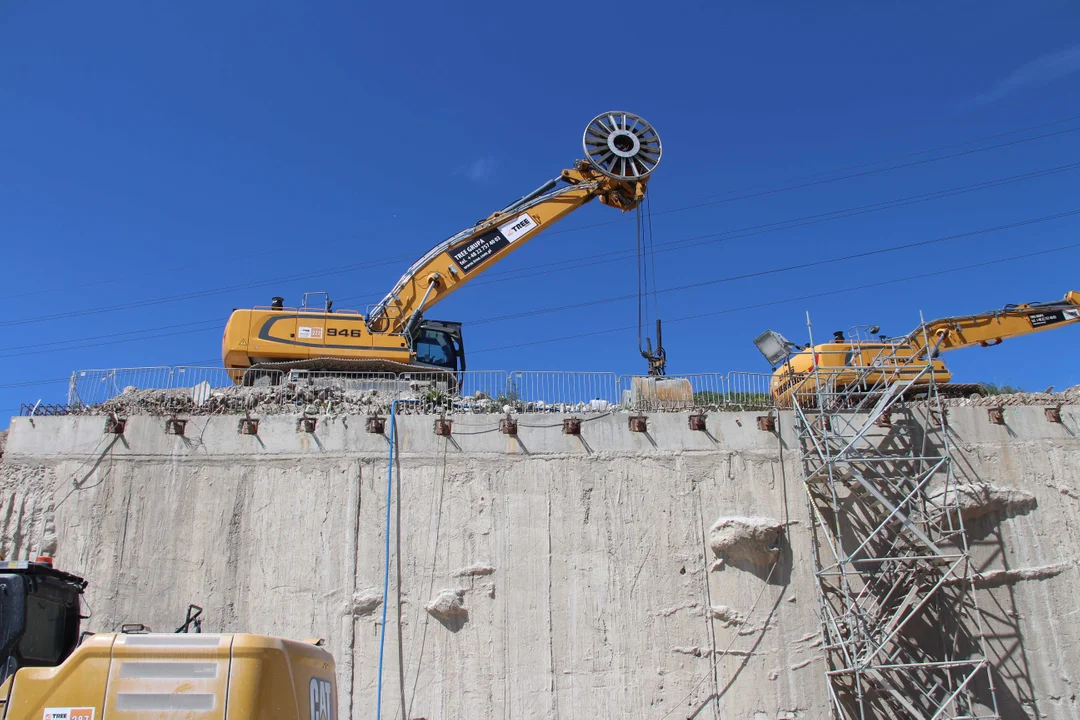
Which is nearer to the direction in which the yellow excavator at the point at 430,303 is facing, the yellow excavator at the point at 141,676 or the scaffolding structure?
the scaffolding structure

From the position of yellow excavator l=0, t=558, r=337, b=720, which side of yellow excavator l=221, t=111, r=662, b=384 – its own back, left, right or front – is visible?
right

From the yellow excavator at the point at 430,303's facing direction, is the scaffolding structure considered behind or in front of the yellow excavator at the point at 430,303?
in front

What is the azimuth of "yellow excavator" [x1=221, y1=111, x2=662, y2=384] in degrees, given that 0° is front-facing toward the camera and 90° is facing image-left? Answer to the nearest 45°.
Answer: approximately 270°
